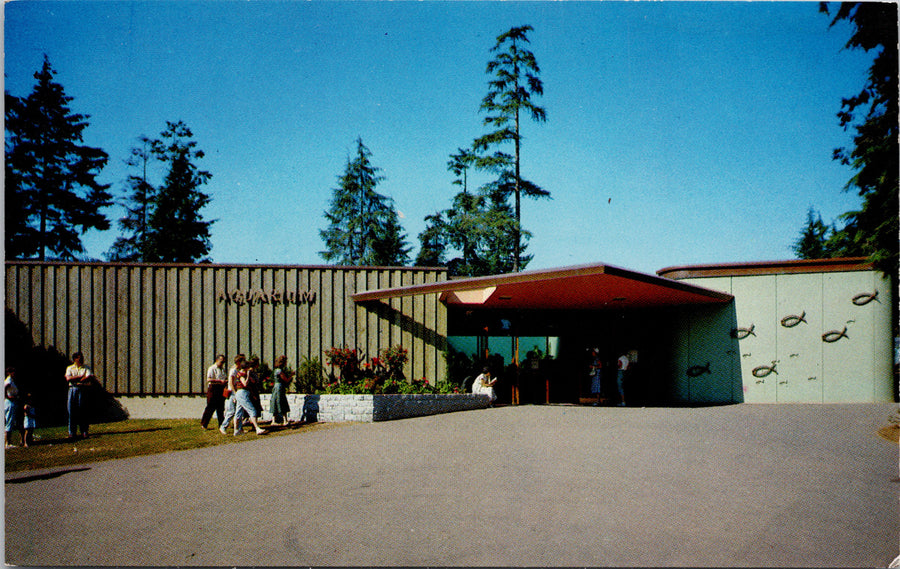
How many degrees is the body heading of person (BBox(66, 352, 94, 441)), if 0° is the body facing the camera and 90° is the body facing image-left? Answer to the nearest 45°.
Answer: approximately 0°

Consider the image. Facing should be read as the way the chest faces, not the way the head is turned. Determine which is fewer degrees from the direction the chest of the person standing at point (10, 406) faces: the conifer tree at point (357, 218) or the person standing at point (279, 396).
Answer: the person standing at point (279, 396)
